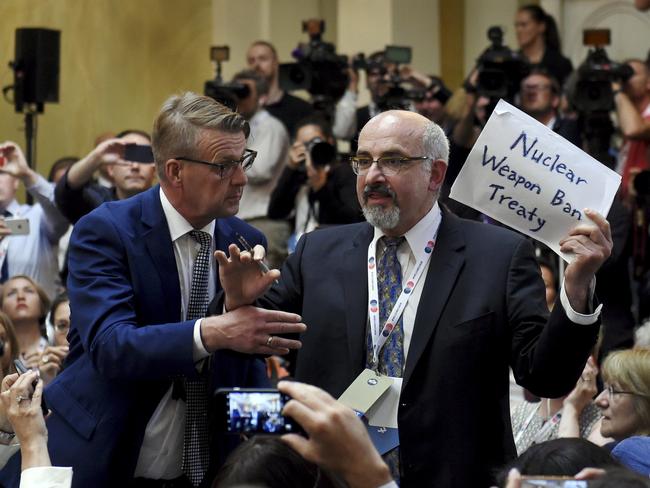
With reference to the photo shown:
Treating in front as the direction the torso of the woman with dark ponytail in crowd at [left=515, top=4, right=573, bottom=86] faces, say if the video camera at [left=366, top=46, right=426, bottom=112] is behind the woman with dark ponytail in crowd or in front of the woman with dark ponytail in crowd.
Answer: in front

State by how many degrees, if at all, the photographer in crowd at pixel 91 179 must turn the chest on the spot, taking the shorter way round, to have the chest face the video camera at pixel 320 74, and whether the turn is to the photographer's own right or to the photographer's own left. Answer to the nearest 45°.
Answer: approximately 135° to the photographer's own left

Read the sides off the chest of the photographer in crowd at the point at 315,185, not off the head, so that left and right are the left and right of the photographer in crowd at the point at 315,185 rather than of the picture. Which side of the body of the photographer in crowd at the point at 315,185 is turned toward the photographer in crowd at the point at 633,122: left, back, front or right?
left

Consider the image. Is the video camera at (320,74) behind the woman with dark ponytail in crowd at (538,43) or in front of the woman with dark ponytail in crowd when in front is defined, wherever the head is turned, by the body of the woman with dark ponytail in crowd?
in front
